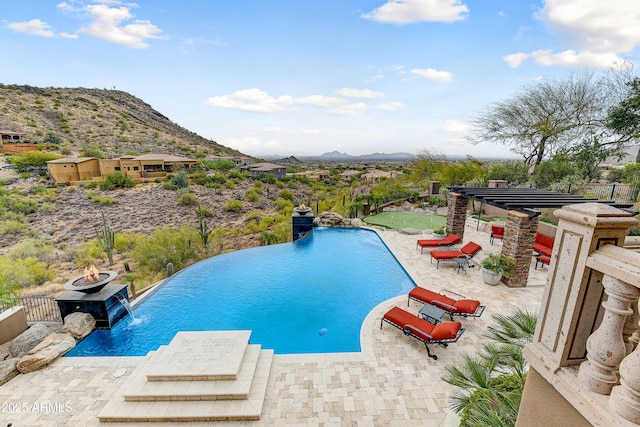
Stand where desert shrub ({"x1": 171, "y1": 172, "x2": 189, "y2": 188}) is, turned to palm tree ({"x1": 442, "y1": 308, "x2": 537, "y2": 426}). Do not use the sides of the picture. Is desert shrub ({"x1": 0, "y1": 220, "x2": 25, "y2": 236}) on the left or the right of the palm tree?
right

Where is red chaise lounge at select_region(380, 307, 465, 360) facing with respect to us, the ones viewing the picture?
facing away from the viewer and to the left of the viewer

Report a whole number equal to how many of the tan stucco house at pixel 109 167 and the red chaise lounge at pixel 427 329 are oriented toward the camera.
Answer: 1

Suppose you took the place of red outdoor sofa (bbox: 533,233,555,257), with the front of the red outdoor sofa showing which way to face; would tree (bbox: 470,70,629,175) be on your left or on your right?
on your right

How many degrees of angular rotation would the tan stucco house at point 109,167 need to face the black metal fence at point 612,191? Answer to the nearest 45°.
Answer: approximately 45° to its left

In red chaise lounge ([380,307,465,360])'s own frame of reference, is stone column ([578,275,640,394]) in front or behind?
behind

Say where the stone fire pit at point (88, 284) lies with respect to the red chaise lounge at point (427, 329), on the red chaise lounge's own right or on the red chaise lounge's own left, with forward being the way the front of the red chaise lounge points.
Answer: on the red chaise lounge's own left

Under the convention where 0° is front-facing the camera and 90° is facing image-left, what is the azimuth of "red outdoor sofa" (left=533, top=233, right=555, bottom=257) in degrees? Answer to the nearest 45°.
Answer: approximately 45°

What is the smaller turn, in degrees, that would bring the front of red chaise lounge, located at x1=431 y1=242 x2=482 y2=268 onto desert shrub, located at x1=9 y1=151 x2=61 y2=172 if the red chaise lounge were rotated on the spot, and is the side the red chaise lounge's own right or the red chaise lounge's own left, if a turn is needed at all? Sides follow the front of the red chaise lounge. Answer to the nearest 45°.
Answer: approximately 45° to the red chaise lounge's own right

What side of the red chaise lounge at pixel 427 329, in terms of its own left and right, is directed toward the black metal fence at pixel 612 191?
right

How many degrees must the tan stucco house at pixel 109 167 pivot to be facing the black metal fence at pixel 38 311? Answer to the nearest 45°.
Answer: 0° — it already faces it

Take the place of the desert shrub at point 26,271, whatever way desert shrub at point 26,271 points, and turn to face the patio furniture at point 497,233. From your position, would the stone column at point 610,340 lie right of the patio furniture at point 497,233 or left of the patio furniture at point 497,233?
right
